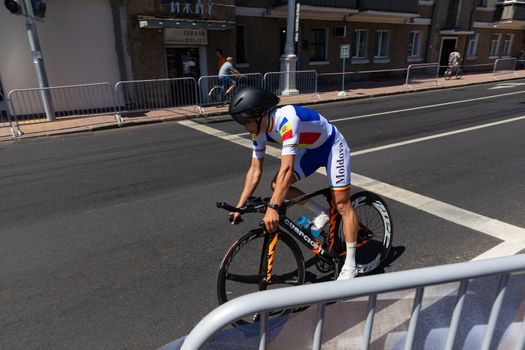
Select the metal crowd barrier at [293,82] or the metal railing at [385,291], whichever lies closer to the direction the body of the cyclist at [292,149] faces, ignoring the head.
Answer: the metal railing

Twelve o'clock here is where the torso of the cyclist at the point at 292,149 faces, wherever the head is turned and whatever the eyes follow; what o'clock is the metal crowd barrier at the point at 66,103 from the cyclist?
The metal crowd barrier is roughly at 3 o'clock from the cyclist.

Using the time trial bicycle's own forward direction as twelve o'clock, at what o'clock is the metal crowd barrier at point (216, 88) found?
The metal crowd barrier is roughly at 4 o'clock from the time trial bicycle.

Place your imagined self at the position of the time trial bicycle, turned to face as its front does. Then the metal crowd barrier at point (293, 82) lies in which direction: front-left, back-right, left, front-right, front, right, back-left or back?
back-right

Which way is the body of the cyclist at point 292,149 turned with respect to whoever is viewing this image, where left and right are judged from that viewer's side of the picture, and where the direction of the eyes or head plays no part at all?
facing the viewer and to the left of the viewer

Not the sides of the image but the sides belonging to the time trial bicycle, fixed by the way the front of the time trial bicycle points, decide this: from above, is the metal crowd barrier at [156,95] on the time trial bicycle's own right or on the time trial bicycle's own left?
on the time trial bicycle's own right

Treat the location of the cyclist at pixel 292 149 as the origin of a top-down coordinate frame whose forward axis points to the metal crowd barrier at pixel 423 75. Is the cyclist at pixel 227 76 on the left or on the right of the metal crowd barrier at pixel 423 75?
left

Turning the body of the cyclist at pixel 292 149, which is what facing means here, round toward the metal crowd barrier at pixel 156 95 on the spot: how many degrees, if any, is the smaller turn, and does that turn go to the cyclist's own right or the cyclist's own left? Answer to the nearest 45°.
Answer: approximately 90° to the cyclist's own right

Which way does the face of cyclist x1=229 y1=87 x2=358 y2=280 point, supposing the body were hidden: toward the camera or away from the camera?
toward the camera

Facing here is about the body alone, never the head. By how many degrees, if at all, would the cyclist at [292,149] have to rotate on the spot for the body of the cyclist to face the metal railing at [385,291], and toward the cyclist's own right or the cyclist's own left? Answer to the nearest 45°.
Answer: approximately 45° to the cyclist's own left

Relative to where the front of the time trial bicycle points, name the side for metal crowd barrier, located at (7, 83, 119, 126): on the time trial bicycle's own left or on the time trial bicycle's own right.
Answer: on the time trial bicycle's own right

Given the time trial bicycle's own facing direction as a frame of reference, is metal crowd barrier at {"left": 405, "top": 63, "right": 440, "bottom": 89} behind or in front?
behind
